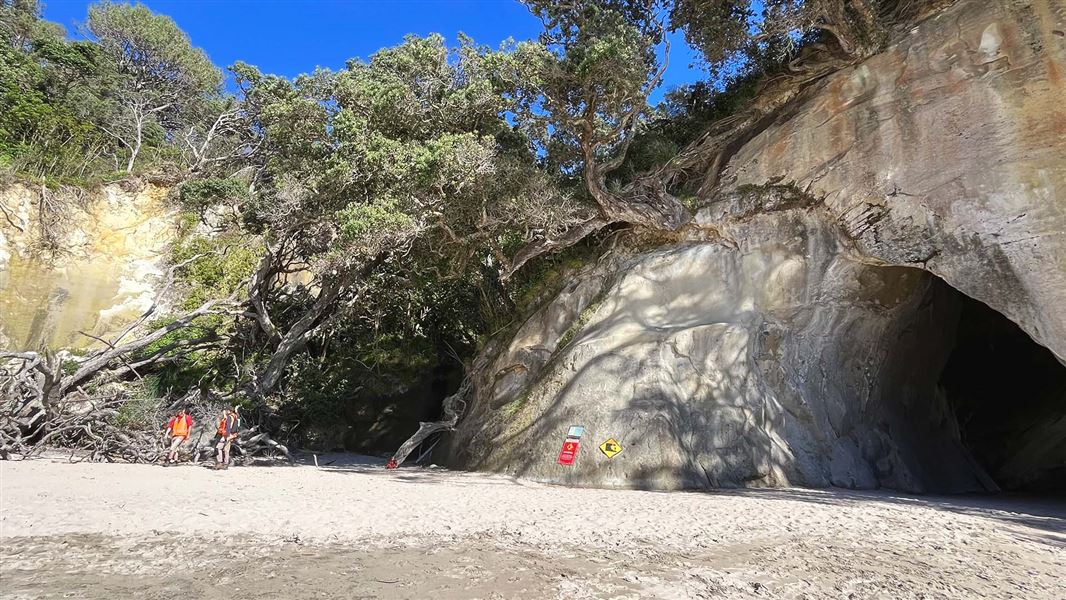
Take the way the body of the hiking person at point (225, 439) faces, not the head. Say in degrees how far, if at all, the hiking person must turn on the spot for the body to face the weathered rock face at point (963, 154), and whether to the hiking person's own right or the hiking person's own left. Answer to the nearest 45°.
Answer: approximately 135° to the hiking person's own left

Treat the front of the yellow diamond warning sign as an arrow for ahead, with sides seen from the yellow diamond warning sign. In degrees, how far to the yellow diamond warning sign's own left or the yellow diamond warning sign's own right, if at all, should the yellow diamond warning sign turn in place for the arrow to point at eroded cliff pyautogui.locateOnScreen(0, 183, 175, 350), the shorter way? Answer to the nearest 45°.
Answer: approximately 90° to the yellow diamond warning sign's own right

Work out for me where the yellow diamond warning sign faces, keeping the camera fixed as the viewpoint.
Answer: facing the viewer

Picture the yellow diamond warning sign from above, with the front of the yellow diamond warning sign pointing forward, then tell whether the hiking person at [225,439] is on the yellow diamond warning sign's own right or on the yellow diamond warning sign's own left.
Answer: on the yellow diamond warning sign's own right

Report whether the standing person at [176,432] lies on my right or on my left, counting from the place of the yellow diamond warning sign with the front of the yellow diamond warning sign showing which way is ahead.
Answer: on my right

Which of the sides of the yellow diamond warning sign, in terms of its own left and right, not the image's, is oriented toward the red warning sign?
right

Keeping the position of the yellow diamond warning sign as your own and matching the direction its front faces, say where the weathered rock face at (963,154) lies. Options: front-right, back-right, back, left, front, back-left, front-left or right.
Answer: left

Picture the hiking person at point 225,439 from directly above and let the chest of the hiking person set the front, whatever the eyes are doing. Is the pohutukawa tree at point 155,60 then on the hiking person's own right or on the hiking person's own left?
on the hiking person's own right

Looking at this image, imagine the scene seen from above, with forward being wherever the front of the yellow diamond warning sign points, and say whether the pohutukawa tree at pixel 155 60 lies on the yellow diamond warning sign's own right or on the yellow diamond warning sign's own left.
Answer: on the yellow diamond warning sign's own right

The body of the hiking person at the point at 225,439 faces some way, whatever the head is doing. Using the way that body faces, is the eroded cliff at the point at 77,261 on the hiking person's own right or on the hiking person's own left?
on the hiking person's own right
